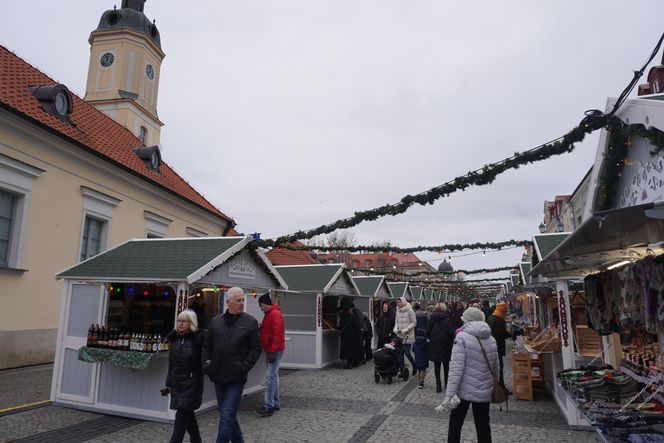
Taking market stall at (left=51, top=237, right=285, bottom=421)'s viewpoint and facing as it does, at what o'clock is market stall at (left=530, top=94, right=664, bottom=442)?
market stall at (left=530, top=94, right=664, bottom=442) is roughly at 12 o'clock from market stall at (left=51, top=237, right=285, bottom=421).

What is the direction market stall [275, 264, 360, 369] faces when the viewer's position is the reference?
facing the viewer and to the right of the viewer

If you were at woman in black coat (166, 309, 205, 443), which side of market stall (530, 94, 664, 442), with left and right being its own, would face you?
front

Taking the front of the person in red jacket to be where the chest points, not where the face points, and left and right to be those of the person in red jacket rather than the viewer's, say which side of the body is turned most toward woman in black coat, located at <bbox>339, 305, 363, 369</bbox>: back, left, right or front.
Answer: right

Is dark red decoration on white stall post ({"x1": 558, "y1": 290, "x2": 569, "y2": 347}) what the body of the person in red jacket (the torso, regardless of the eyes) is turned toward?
no

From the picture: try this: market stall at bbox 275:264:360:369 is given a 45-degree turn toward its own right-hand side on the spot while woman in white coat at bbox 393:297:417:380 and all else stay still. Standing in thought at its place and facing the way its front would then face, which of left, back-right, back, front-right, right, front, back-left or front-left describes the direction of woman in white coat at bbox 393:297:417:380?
front-left

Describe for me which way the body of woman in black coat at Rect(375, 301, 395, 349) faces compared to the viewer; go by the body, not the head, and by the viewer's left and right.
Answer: facing the viewer

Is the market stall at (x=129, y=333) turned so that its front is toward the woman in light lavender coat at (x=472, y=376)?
yes

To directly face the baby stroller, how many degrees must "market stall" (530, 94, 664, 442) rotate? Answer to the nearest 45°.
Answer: approximately 90° to its right

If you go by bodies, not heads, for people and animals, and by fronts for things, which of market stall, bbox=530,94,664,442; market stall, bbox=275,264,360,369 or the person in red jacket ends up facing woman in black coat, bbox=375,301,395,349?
market stall, bbox=275,264,360,369

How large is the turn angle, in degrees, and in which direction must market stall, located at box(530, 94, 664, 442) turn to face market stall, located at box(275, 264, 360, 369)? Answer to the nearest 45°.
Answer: approximately 90° to its right

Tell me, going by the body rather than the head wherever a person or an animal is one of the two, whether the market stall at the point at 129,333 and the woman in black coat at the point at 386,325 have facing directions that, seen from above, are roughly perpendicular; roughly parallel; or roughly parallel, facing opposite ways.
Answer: roughly perpendicular

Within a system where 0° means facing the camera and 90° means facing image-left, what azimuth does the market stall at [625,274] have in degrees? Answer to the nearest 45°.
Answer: approximately 45°

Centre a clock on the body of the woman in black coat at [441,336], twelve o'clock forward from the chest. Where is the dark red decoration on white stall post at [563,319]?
The dark red decoration on white stall post is roughly at 4 o'clock from the woman in black coat.

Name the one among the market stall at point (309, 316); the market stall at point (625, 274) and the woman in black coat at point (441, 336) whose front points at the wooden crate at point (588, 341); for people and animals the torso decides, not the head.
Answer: the market stall at point (309, 316)

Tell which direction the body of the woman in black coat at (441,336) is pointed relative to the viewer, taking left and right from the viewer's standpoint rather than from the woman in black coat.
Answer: facing away from the viewer
